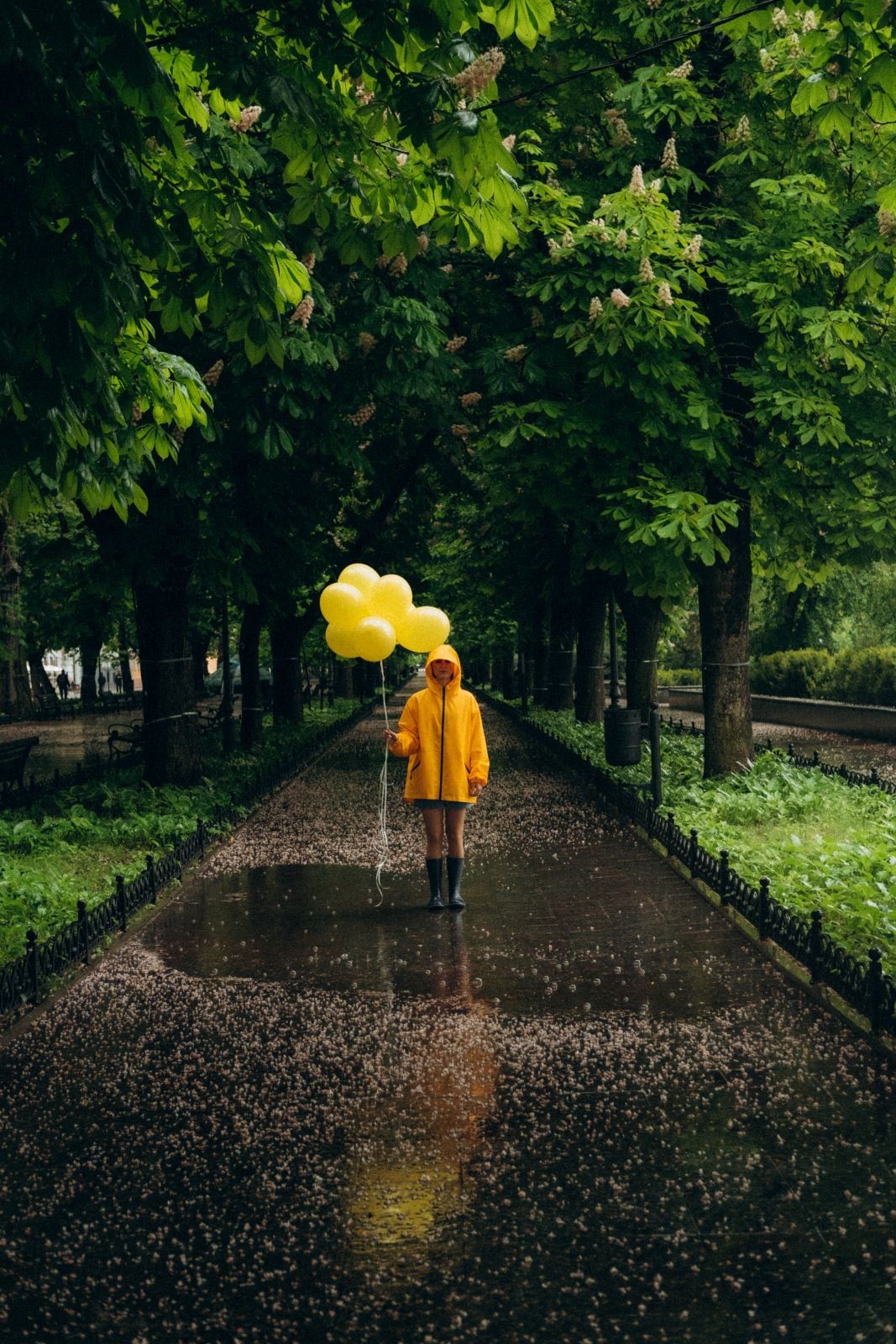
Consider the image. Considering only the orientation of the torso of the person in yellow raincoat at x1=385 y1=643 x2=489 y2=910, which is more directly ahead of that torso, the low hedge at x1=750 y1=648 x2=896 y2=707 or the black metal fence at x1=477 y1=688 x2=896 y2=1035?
the black metal fence

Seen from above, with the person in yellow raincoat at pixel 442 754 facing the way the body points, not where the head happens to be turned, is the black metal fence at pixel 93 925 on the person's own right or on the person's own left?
on the person's own right

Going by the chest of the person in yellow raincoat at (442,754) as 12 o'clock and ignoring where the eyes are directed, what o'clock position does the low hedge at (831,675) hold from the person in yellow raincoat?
The low hedge is roughly at 7 o'clock from the person in yellow raincoat.

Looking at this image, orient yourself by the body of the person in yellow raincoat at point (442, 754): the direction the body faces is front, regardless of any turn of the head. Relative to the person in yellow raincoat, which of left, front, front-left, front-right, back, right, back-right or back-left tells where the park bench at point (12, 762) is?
back-right

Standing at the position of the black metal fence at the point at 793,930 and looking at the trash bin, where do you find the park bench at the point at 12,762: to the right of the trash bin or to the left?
left

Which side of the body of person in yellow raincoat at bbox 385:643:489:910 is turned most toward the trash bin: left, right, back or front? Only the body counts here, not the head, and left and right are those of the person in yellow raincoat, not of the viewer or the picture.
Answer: back

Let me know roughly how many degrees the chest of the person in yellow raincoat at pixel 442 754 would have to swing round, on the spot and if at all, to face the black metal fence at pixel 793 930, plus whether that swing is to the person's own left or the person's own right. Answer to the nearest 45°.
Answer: approximately 45° to the person's own left

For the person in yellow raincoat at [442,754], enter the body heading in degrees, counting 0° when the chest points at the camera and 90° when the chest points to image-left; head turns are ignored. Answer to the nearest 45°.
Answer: approximately 0°
